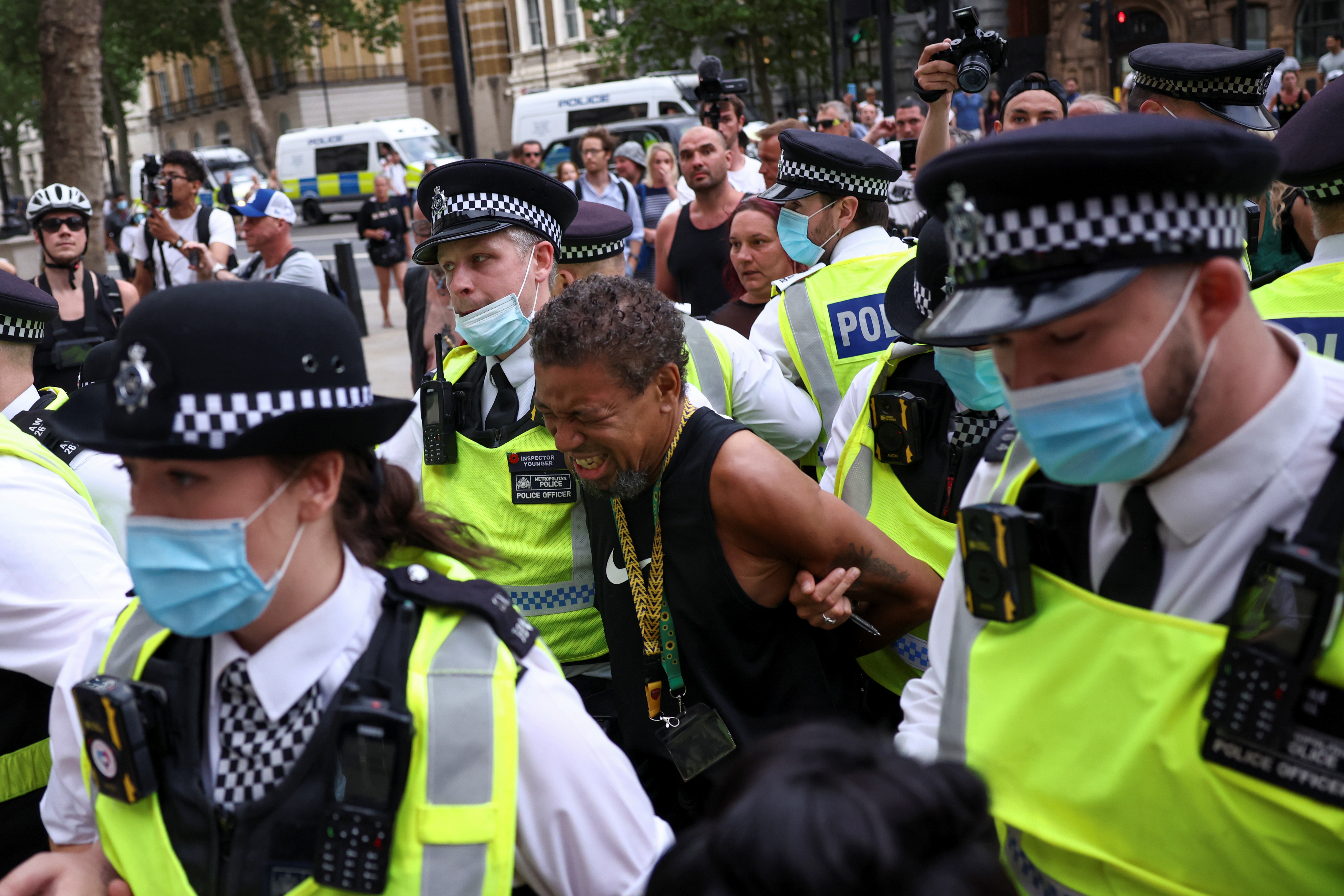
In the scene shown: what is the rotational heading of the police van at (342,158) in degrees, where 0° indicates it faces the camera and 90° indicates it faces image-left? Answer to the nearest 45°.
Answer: approximately 315°

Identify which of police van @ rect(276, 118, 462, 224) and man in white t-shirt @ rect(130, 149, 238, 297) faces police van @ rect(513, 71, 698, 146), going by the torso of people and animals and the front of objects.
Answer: police van @ rect(276, 118, 462, 224)

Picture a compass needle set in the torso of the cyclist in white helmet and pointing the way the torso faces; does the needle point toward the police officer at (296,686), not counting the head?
yes

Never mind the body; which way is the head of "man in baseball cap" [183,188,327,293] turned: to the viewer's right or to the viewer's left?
to the viewer's left

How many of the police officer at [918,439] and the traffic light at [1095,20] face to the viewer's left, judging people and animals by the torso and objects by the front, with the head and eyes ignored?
1

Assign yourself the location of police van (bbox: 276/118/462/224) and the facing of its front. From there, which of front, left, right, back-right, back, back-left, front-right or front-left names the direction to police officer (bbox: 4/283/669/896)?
front-right

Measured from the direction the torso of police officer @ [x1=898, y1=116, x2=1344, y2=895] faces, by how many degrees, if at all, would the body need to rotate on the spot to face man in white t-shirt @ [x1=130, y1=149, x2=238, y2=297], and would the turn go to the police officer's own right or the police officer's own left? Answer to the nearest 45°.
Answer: approximately 90° to the police officer's own right

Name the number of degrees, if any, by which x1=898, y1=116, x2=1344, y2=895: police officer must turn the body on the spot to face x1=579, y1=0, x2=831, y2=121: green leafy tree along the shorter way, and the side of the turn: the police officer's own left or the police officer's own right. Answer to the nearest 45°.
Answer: approximately 135° to the police officer's own right

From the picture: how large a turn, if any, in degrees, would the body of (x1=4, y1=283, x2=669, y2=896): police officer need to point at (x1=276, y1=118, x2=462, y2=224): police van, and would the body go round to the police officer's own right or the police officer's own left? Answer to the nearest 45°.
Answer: approximately 135° to the police officer's own right
